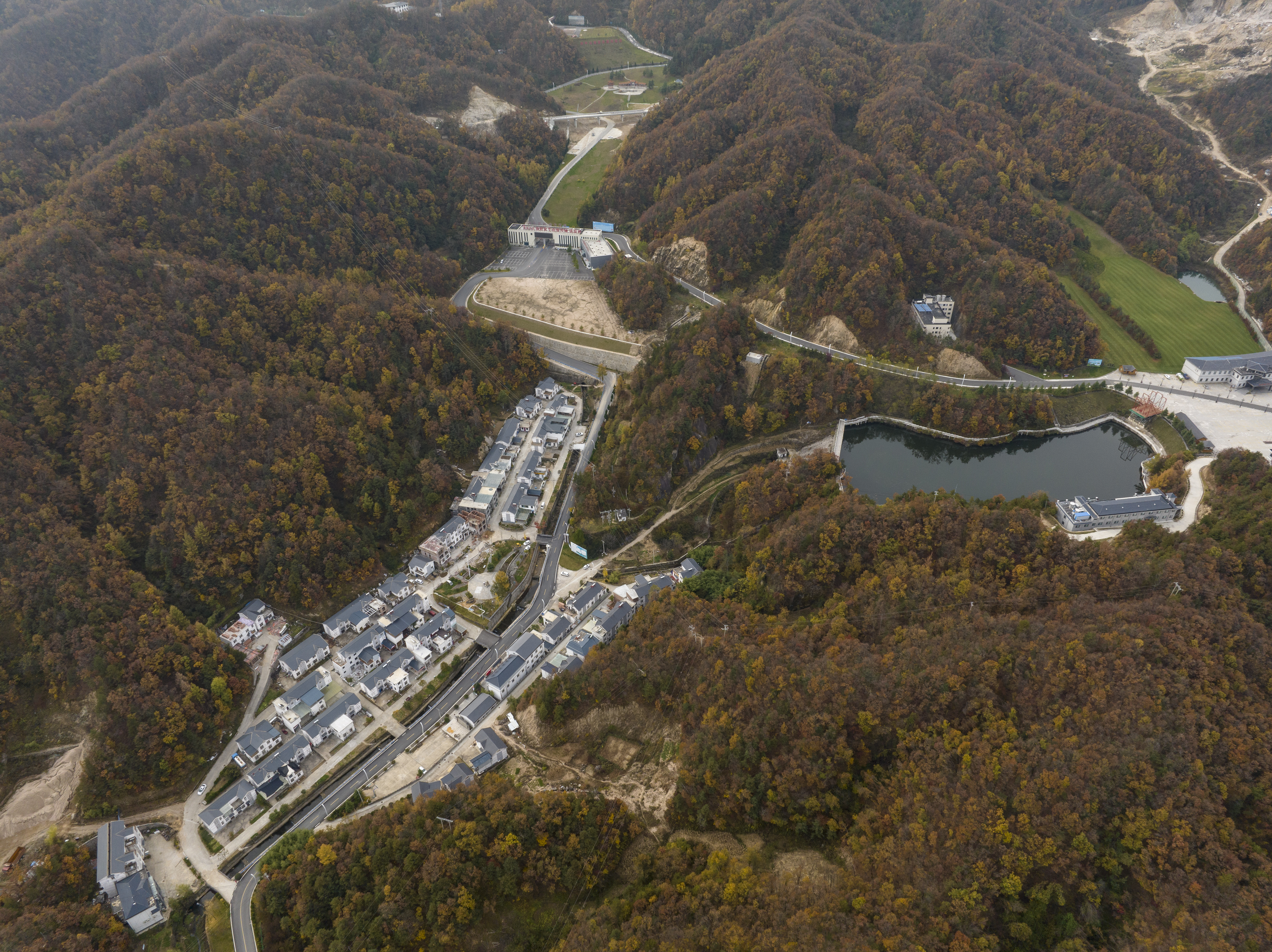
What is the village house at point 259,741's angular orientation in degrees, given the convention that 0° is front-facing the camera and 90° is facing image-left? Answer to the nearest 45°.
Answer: approximately 315°

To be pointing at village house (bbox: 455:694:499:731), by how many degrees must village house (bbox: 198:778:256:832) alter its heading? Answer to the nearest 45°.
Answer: approximately 45° to its left

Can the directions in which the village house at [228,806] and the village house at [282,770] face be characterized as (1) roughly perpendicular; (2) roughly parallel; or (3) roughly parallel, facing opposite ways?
roughly parallel

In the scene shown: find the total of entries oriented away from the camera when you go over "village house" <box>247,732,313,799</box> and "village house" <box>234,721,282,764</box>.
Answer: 0

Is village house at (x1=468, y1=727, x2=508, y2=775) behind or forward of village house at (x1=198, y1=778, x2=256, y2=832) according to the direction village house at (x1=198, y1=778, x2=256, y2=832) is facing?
forward

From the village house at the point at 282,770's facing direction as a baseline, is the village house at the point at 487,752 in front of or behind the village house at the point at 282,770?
in front

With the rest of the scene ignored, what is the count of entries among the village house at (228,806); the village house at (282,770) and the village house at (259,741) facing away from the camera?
0

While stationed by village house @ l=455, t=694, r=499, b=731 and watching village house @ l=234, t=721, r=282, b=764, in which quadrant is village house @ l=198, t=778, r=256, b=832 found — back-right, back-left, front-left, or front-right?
front-left

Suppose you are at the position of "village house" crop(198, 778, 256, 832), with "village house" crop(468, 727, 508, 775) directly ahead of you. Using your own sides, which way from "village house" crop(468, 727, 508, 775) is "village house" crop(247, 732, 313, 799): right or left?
left

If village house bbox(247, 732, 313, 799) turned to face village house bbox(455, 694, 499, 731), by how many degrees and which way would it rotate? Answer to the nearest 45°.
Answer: approximately 45° to its left

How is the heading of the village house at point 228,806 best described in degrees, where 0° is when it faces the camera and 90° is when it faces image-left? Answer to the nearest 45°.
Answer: approximately 315°
